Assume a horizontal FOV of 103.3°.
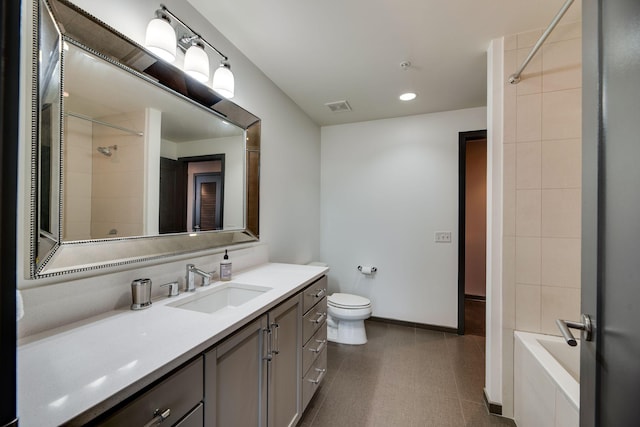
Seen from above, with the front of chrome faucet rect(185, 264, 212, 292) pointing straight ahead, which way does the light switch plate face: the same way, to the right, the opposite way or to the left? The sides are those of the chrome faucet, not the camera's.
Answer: to the right

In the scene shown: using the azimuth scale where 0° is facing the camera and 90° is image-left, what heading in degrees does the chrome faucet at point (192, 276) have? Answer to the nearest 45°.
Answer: approximately 315°

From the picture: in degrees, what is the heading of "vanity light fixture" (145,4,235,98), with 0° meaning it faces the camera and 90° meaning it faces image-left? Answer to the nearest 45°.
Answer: approximately 315°

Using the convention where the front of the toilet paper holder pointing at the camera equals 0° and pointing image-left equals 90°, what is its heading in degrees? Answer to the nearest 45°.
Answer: approximately 0°

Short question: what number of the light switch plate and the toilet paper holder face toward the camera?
2

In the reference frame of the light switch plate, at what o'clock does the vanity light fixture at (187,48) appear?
The vanity light fixture is roughly at 1 o'clock from the light switch plate.

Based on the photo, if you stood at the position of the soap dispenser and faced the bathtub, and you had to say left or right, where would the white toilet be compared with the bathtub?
left

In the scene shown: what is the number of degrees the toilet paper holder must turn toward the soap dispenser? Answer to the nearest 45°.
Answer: approximately 45° to its right

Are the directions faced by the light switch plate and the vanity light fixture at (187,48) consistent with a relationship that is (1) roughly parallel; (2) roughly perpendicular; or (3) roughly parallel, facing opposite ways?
roughly perpendicular
